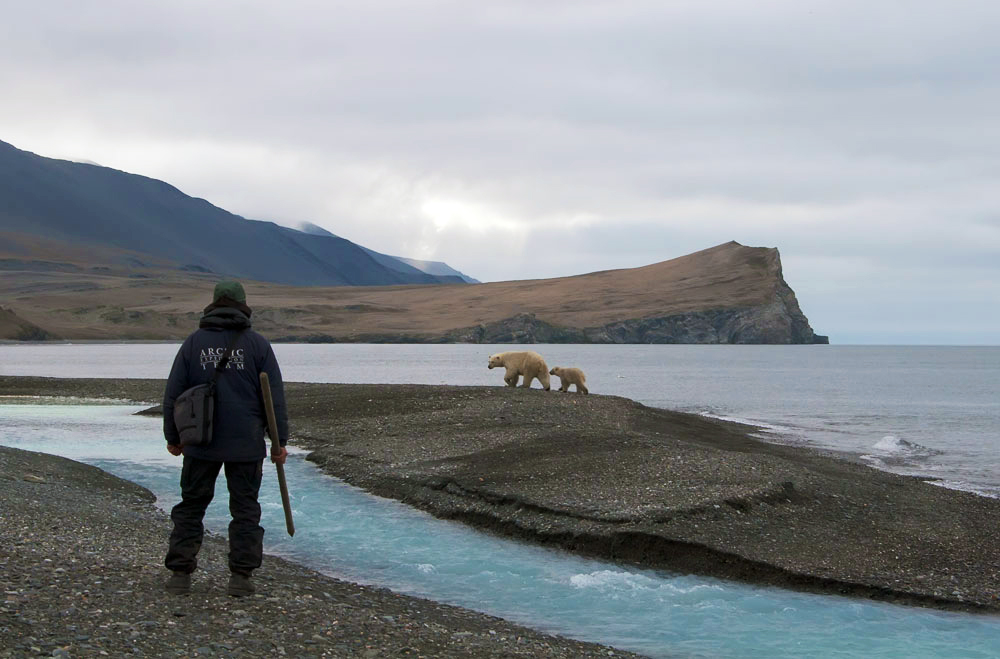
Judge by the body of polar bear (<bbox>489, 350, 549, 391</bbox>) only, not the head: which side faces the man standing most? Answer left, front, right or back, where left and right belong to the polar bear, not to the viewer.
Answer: left

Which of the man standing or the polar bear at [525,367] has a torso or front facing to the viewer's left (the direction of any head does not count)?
the polar bear

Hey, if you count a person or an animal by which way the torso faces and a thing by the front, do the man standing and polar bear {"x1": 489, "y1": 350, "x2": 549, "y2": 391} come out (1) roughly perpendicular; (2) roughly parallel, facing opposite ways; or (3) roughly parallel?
roughly perpendicular

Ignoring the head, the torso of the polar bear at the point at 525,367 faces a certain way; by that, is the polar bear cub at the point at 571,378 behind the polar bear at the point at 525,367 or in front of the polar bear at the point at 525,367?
behind

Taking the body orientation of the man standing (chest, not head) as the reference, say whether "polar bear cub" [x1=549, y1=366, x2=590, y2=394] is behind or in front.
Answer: in front

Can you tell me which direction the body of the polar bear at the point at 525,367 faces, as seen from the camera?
to the viewer's left

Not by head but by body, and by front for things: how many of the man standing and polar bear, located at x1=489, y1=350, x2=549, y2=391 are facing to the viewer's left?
1

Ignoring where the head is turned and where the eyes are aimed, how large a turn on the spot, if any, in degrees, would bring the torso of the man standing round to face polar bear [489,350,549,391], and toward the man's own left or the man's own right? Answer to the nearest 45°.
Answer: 0° — they already face it

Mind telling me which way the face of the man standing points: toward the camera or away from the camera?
away from the camera

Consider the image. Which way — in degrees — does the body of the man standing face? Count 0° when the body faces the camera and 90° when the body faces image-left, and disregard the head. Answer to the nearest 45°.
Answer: approximately 180°

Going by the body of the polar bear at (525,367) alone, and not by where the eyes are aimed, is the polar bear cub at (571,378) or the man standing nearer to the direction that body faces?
the man standing
